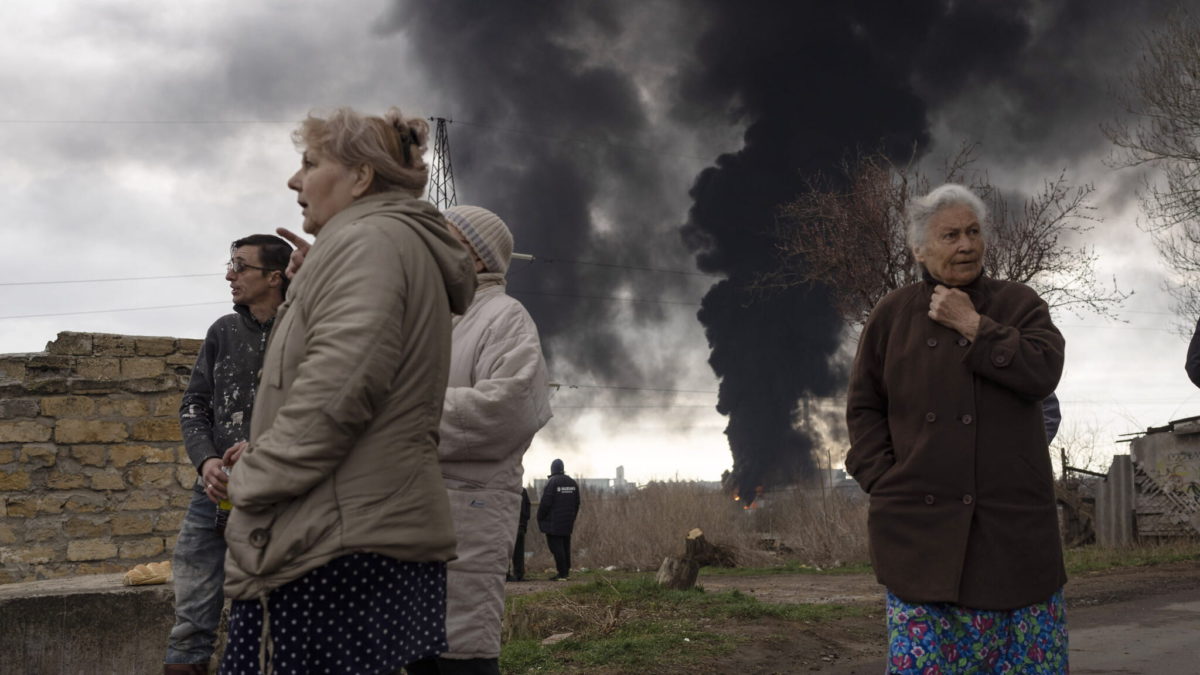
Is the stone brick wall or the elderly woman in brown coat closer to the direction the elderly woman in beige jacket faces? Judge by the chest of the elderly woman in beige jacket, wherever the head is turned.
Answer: the stone brick wall

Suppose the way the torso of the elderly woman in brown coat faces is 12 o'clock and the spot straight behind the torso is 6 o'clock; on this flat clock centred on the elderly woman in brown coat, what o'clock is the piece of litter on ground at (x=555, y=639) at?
The piece of litter on ground is roughly at 5 o'clock from the elderly woman in brown coat.

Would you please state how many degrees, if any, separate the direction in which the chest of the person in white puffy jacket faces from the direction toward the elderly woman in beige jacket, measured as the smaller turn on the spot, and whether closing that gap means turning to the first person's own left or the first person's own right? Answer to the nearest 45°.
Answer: approximately 90° to the first person's own left

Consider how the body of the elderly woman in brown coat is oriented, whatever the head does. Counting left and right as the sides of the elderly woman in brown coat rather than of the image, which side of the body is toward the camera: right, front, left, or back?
front

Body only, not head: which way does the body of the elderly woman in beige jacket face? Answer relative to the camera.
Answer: to the viewer's left

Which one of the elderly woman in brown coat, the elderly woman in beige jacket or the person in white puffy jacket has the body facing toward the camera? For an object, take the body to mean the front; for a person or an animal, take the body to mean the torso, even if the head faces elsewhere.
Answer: the elderly woman in brown coat

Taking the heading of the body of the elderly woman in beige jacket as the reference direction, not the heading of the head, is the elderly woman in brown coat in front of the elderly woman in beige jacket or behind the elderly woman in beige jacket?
behind
